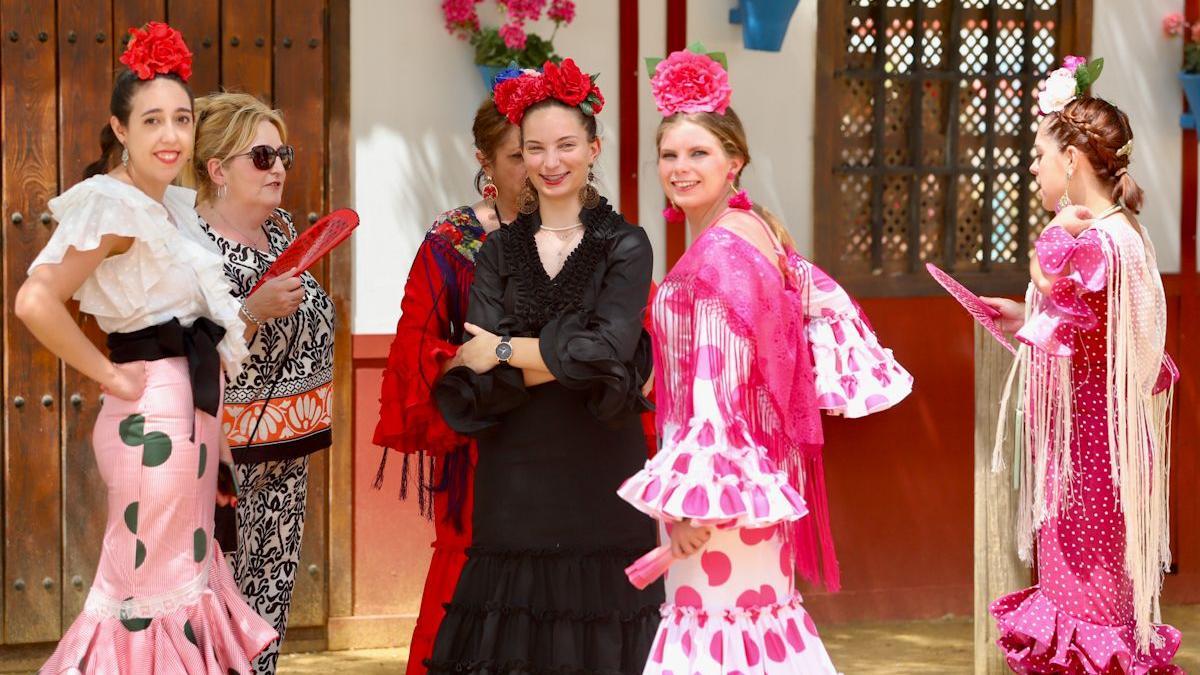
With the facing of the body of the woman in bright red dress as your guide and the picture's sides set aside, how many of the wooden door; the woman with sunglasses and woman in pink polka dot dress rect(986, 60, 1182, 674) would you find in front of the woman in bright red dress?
1

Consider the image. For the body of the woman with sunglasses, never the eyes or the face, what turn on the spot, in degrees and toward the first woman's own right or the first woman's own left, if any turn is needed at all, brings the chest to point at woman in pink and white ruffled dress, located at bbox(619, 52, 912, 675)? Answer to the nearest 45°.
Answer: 0° — they already face them

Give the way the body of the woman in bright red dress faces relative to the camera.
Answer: to the viewer's right

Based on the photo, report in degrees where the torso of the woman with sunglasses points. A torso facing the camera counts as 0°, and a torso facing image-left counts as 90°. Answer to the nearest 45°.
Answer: approximately 315°

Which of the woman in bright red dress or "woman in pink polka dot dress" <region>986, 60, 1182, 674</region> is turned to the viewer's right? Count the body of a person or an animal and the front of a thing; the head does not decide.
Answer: the woman in bright red dress

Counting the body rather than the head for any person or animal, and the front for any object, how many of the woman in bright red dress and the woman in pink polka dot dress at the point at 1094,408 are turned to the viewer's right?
1

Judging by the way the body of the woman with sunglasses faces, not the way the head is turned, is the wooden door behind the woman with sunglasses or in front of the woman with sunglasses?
behind

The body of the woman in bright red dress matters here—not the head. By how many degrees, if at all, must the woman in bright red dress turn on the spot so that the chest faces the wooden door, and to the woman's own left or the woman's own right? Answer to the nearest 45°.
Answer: approximately 135° to the woman's own left

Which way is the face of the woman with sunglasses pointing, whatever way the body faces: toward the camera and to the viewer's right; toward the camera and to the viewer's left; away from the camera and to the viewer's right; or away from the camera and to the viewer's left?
toward the camera and to the viewer's right

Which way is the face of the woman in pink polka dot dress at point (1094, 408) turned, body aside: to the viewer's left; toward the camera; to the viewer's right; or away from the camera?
to the viewer's left

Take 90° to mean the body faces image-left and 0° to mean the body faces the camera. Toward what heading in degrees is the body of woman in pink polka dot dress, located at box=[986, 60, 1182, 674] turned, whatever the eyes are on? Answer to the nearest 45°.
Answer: approximately 135°
